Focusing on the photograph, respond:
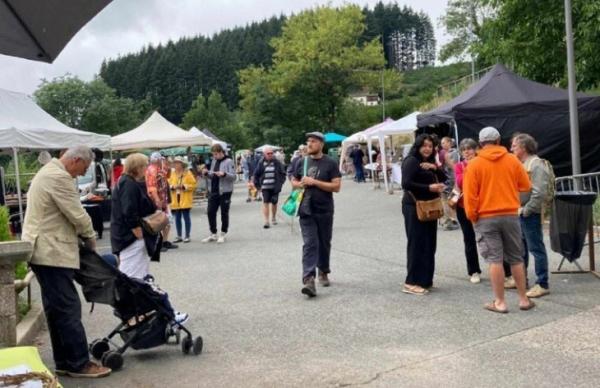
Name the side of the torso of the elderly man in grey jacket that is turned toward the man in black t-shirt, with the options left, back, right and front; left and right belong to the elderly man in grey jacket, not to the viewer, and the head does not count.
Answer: front

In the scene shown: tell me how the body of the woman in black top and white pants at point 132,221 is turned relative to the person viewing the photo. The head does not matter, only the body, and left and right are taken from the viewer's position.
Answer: facing to the right of the viewer

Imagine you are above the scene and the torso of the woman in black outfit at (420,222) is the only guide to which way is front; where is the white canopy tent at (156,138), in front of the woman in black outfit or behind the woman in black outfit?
behind

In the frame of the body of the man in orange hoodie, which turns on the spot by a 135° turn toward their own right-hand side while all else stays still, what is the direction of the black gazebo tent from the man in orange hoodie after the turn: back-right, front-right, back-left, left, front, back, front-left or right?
back-left

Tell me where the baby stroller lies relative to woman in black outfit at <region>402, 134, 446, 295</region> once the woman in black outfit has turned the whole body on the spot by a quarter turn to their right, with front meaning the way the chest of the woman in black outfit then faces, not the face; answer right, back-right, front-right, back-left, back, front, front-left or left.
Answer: front

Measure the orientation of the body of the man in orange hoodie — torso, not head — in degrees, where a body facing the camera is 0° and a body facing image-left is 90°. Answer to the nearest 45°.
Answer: approximately 180°

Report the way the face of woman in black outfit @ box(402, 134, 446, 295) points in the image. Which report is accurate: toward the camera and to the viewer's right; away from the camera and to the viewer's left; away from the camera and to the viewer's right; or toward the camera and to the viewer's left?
toward the camera and to the viewer's right
